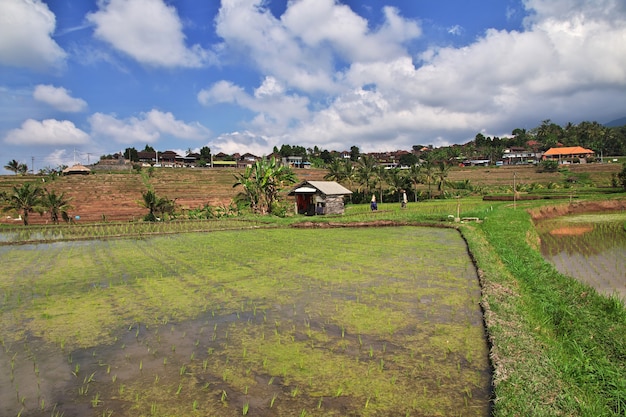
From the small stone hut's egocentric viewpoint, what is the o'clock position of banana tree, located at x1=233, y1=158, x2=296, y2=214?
The banana tree is roughly at 2 o'clock from the small stone hut.

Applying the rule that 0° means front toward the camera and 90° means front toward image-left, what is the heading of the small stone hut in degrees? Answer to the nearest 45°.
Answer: approximately 45°

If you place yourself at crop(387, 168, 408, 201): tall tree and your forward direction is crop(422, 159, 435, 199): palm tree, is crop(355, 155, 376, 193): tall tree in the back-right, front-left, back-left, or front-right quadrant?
back-left

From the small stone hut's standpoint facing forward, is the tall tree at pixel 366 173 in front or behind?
behind

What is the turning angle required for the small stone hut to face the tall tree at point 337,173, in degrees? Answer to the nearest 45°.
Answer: approximately 135° to its right

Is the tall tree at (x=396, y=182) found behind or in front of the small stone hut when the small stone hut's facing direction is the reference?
behind

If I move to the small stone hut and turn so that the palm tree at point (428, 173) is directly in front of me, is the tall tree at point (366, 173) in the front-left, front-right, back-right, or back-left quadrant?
front-left

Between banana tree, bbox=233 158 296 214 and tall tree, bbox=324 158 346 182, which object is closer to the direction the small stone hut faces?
the banana tree

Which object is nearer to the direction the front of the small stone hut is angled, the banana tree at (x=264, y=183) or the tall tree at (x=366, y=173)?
the banana tree
